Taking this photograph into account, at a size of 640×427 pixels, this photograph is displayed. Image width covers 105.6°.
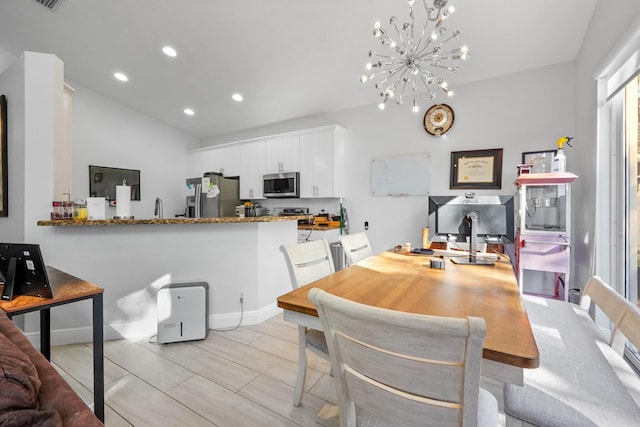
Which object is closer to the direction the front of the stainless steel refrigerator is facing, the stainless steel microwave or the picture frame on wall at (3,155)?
the picture frame on wall

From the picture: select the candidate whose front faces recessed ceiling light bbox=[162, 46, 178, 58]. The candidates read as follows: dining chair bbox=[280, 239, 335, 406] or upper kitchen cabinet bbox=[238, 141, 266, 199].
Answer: the upper kitchen cabinet

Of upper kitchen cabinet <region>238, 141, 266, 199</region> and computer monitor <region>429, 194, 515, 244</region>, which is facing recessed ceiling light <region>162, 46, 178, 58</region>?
the upper kitchen cabinet

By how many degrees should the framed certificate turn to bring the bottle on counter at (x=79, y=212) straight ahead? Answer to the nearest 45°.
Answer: approximately 45° to its right

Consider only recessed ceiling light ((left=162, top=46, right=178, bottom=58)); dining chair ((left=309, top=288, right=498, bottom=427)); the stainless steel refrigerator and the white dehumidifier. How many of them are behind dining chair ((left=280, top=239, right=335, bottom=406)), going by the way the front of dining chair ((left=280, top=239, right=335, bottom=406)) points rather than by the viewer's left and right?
3

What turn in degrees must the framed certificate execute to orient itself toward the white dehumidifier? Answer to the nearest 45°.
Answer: approximately 45° to its right

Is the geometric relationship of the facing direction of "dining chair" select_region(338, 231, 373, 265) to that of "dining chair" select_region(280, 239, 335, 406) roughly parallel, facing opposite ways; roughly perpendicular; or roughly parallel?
roughly parallel

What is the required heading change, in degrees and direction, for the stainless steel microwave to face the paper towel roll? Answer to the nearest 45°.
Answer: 0° — it already faces it

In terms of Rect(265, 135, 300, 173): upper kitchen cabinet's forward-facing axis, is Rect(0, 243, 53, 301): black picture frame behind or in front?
in front

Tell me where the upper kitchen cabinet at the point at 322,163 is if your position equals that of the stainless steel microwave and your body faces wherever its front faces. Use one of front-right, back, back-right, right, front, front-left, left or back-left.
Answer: left

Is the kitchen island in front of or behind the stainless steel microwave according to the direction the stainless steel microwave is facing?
in front

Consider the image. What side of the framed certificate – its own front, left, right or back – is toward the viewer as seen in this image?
front

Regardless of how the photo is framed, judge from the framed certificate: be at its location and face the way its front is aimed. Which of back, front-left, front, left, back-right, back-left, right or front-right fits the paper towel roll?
front-right

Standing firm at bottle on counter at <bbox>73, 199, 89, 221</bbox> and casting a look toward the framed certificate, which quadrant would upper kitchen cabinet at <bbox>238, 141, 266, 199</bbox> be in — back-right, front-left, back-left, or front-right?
front-left

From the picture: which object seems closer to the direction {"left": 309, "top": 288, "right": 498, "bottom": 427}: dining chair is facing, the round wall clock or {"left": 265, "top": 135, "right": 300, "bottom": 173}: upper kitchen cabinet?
the round wall clock
